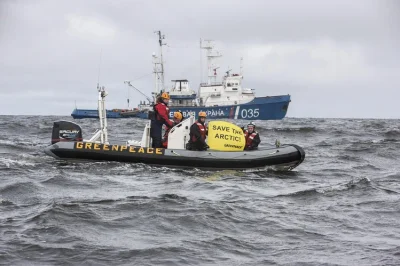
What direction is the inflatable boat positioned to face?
to the viewer's right

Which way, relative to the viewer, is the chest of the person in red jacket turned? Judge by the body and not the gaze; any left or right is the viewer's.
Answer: facing to the right of the viewer

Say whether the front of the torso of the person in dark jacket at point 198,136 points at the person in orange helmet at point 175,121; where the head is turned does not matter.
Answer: no

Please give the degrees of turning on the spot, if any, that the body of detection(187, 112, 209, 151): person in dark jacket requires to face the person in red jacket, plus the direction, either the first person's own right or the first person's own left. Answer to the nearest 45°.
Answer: approximately 135° to the first person's own right

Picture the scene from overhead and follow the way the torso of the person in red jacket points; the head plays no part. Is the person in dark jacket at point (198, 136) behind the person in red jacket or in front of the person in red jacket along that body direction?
in front

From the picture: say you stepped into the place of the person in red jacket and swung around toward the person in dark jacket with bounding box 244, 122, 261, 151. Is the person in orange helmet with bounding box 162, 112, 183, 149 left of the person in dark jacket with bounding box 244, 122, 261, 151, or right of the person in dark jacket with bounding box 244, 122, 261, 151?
left

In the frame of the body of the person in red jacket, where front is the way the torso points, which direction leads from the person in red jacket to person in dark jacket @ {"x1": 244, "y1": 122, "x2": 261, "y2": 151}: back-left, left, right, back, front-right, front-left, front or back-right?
front

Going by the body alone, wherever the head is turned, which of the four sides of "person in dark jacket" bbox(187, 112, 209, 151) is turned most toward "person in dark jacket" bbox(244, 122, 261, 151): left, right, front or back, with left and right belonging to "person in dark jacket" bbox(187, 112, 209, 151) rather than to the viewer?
left
